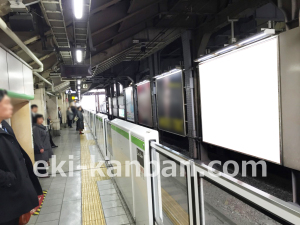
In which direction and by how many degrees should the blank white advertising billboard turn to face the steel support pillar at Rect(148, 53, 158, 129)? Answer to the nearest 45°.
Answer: approximately 90° to its right

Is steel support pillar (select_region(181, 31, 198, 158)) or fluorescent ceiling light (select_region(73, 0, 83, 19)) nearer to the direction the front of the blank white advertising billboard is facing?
the fluorescent ceiling light

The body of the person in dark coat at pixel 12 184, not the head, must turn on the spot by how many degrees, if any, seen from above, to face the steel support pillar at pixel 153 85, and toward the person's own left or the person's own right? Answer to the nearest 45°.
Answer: approximately 90° to the person's own left

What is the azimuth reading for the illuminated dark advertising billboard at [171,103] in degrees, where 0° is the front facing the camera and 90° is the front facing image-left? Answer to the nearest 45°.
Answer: approximately 45°

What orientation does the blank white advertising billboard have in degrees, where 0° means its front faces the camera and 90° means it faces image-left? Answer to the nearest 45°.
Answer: approximately 45°

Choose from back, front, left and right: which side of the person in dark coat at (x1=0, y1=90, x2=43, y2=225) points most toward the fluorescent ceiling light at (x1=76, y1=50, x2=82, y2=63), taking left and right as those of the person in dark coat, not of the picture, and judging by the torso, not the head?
left

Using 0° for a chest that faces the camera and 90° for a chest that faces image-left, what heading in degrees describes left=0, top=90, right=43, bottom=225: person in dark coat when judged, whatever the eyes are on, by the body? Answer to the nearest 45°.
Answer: approximately 315°

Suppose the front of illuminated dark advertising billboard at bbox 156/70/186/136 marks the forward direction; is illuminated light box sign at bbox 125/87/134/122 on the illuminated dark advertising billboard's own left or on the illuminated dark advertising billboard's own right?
on the illuminated dark advertising billboard's own right

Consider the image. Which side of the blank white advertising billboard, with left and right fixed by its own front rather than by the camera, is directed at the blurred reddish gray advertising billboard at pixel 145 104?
right

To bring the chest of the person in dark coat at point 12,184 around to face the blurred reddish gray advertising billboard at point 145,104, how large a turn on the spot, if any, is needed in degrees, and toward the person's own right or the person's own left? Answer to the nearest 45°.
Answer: approximately 90° to the person's own left

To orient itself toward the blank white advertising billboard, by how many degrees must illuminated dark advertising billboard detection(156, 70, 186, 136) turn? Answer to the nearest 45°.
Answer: approximately 90° to its left
